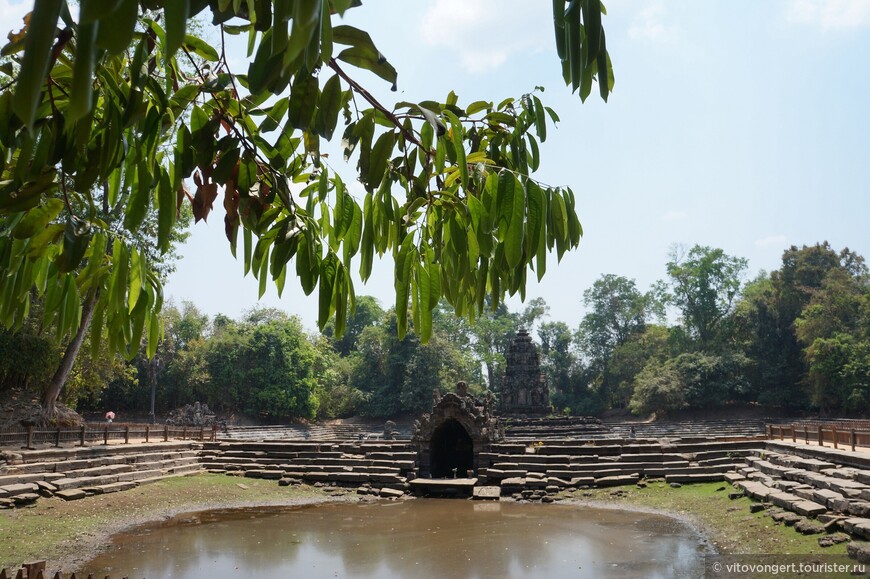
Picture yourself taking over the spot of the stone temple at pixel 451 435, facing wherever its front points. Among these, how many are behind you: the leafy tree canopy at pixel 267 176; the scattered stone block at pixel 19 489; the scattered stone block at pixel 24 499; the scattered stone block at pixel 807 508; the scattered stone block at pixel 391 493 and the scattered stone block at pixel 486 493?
0

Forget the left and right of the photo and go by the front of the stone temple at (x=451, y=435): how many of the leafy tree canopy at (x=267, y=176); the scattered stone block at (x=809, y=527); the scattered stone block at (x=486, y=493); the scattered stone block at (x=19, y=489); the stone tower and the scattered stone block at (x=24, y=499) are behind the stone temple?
1

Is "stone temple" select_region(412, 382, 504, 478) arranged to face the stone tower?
no

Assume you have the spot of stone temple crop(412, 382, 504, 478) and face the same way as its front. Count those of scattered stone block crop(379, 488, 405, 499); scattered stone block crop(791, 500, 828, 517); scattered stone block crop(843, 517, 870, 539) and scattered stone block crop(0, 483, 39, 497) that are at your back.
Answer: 0

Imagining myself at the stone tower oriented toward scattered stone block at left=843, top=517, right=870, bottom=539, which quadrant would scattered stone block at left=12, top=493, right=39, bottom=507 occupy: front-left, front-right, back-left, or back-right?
front-right

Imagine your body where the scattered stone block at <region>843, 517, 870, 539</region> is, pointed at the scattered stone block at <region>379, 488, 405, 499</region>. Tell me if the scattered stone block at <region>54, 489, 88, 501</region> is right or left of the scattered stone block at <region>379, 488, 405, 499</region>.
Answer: left

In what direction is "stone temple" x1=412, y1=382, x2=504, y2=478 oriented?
toward the camera

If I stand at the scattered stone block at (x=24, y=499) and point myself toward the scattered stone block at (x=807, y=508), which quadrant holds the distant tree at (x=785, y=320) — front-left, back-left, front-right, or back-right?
front-left

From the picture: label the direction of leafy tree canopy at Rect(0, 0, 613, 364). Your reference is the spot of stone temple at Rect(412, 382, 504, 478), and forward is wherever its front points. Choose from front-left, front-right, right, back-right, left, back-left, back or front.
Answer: front

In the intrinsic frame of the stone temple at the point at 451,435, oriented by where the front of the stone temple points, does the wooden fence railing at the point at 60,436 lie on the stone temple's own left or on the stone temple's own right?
on the stone temple's own right

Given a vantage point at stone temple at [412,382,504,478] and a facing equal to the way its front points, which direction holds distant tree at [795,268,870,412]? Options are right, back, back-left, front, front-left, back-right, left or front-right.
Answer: back-left

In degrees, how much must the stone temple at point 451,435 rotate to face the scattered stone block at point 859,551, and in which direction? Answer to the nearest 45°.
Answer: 0° — it already faces it

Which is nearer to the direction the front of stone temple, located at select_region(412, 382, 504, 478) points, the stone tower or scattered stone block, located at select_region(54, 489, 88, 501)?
the scattered stone block

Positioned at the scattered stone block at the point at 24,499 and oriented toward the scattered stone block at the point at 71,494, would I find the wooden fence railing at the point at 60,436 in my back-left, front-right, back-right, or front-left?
front-left
